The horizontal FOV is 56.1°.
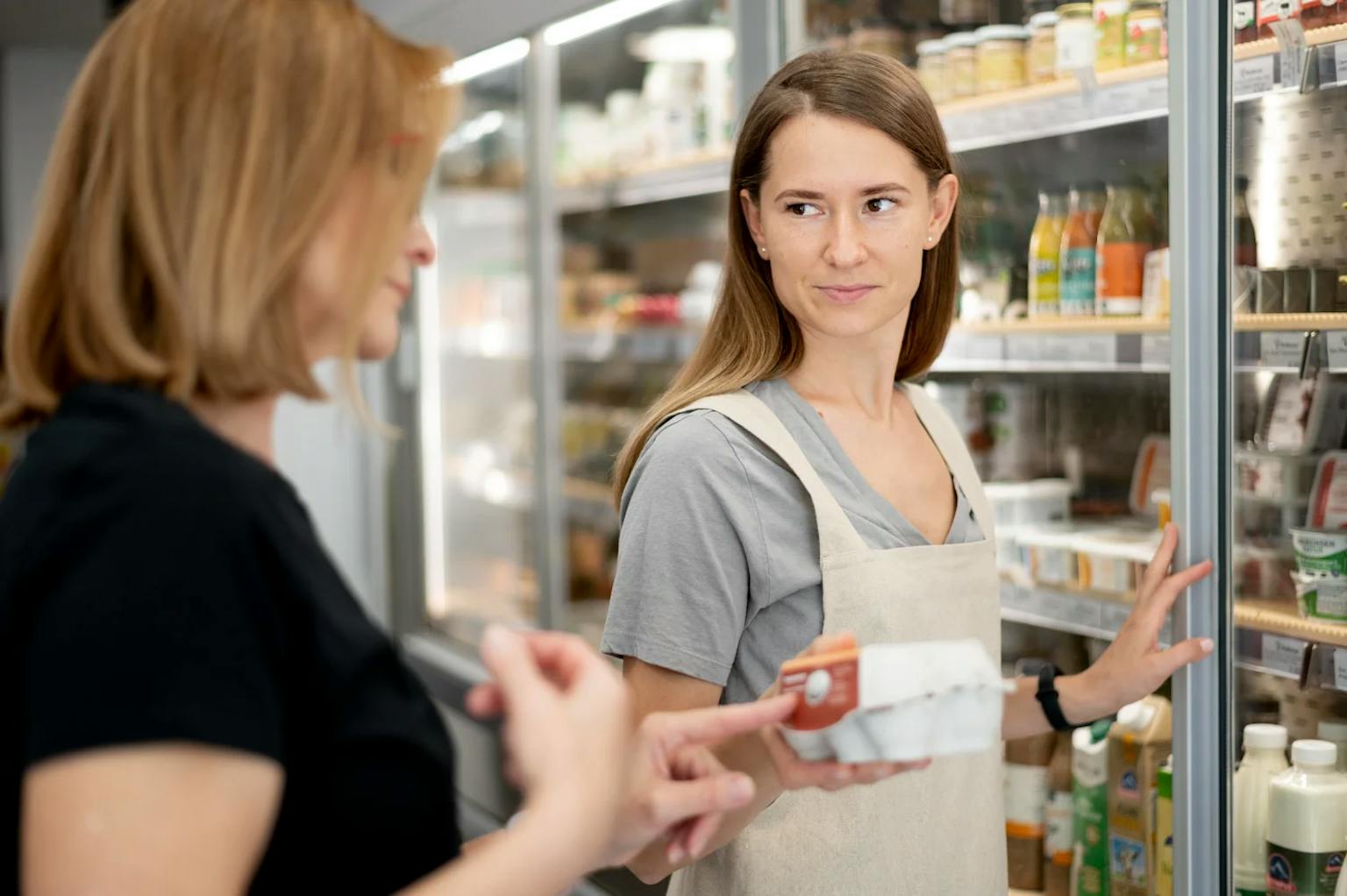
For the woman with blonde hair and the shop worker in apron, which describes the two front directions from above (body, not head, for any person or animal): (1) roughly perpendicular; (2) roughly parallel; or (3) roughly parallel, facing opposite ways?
roughly perpendicular

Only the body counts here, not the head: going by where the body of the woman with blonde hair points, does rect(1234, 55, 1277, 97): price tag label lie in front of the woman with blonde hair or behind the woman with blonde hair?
in front

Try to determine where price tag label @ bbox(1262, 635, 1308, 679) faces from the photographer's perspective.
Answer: facing the viewer and to the left of the viewer

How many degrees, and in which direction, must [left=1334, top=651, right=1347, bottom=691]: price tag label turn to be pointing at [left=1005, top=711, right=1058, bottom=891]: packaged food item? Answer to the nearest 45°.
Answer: approximately 90° to its right

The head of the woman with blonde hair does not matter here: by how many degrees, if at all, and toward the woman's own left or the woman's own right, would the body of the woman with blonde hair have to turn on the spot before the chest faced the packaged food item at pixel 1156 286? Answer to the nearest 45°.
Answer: approximately 45° to the woman's own left

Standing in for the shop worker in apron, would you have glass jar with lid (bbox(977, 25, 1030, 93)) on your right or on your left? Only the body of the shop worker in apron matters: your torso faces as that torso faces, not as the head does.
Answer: on your left

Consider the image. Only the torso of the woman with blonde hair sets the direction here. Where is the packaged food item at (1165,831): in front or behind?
in front

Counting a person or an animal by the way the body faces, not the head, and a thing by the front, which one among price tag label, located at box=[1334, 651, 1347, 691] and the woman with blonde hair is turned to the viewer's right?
the woman with blonde hair

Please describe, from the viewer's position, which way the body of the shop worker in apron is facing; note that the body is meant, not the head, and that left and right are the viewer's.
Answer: facing the viewer and to the right of the viewer

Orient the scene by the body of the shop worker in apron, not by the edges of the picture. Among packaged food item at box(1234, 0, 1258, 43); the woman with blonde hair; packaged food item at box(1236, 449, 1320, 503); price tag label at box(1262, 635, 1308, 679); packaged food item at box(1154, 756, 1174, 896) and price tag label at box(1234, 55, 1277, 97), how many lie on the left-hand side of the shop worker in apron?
5

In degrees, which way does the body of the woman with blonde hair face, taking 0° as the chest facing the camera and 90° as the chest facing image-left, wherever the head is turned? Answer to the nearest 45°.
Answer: approximately 270°

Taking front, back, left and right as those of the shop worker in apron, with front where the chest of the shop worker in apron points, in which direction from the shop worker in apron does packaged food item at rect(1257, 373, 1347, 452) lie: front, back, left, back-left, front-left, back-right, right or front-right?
left

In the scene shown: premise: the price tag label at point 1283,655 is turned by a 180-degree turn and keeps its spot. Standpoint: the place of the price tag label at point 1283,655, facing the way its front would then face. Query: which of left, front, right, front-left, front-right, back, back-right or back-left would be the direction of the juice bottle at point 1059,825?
left

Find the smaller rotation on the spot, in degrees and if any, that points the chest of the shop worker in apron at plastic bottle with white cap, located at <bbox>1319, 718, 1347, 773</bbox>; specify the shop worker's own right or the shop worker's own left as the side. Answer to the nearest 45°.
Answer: approximately 90° to the shop worker's own left

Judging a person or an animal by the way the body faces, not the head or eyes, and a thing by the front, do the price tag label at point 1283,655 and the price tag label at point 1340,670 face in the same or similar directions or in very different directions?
same or similar directions
